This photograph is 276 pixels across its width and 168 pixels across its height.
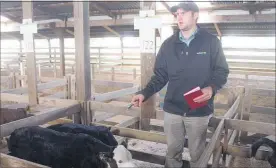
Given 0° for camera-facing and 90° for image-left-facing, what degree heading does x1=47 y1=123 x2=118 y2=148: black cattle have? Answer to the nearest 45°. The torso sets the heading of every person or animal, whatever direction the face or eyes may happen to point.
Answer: approximately 270°

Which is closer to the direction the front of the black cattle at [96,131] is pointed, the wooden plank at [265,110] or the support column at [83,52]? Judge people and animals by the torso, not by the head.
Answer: the wooden plank

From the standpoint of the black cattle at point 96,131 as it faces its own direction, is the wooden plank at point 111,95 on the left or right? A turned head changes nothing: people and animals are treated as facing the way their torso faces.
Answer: on its left

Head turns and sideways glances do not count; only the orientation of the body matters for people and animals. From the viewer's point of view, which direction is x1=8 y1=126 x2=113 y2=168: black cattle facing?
to the viewer's right

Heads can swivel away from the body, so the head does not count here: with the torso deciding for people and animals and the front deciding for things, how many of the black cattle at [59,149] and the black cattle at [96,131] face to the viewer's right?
2
